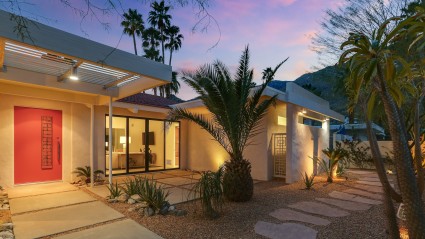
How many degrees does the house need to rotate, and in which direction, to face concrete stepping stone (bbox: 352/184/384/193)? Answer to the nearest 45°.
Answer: approximately 45° to its left

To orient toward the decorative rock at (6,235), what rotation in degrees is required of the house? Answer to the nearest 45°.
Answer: approximately 45° to its right

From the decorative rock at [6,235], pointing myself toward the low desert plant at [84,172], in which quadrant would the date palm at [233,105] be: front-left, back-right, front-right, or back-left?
front-right

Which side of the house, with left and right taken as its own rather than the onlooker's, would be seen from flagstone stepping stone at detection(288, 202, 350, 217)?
front

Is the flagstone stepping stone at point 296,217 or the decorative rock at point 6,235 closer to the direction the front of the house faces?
the flagstone stepping stone

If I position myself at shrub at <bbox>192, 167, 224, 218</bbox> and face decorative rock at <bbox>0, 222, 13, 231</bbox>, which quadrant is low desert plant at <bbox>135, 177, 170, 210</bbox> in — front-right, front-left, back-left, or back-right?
front-right

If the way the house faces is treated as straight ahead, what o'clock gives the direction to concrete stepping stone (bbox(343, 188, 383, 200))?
The concrete stepping stone is roughly at 11 o'clock from the house.

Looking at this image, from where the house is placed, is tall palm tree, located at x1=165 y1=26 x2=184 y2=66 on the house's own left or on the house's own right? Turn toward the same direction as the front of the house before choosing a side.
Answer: on the house's own left

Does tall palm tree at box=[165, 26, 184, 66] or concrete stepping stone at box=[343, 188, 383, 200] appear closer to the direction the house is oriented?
the concrete stepping stone

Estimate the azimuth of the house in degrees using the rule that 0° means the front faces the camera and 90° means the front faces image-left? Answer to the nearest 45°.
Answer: approximately 315°
